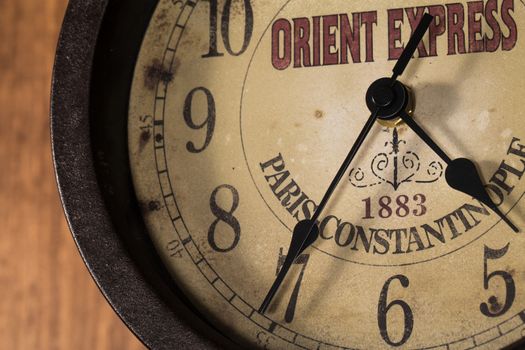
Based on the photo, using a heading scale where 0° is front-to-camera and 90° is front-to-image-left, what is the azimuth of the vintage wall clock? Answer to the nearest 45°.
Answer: approximately 0°
